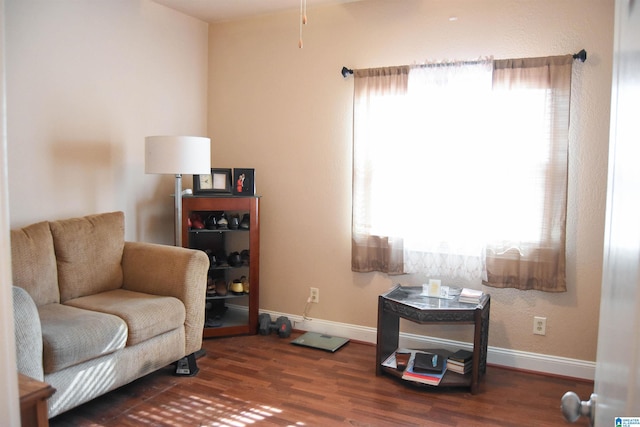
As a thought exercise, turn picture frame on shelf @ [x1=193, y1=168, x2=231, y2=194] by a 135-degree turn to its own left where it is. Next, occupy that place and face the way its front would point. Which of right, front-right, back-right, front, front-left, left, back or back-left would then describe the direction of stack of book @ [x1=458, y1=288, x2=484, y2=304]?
right

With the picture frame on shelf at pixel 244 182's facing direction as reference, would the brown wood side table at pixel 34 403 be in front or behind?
in front

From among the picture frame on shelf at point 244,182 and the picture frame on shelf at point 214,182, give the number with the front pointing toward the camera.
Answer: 2

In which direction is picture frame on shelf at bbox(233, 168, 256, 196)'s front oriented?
toward the camera

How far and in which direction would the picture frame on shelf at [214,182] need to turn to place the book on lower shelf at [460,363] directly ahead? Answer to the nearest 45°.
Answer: approximately 45° to its left

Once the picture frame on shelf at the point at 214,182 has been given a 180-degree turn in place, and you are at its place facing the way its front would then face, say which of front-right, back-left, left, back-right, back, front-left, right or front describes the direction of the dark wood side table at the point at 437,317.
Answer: back-right

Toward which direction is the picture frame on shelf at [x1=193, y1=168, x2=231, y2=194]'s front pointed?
toward the camera

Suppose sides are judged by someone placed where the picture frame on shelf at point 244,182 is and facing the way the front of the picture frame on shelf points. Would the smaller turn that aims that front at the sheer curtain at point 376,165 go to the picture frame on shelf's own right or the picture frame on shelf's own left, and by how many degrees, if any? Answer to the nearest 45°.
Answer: approximately 45° to the picture frame on shelf's own left

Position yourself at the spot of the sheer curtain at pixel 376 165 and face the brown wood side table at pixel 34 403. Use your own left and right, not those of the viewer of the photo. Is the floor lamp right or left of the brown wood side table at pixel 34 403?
right

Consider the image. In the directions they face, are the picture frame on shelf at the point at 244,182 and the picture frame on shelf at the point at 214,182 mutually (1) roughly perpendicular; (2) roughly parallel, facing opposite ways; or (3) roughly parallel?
roughly parallel
